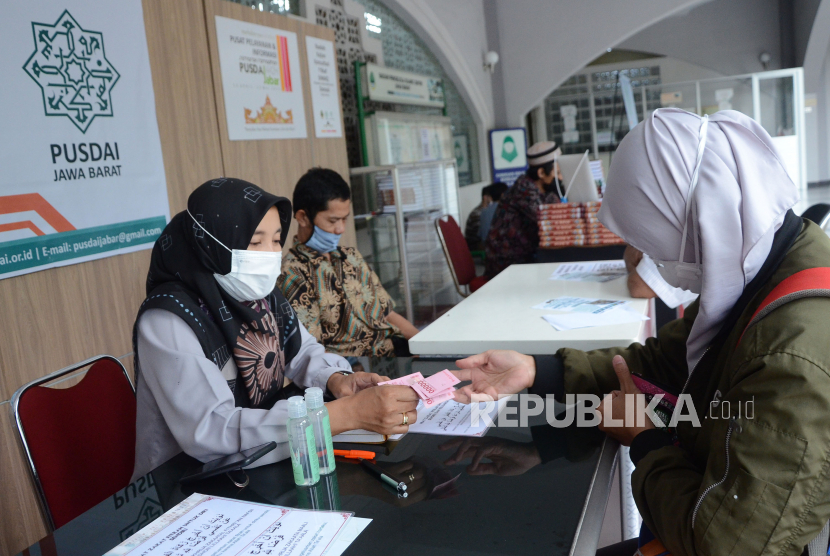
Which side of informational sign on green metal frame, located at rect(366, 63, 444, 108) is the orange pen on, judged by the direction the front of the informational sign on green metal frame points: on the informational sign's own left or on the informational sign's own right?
on the informational sign's own right

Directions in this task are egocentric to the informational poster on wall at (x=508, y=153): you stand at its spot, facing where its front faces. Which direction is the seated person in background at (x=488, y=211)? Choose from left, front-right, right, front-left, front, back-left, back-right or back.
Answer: front

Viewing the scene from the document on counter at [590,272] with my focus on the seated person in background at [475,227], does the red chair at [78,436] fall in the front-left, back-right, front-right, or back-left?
back-left

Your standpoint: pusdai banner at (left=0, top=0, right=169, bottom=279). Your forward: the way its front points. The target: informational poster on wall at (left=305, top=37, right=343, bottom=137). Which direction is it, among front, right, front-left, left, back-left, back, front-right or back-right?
left

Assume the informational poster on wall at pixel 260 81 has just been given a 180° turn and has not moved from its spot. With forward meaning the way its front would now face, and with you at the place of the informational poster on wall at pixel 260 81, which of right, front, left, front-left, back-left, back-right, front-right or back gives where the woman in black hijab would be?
back-left

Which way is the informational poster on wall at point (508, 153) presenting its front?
toward the camera

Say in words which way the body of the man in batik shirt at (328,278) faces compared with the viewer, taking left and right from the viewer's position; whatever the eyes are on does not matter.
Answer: facing the viewer and to the right of the viewer

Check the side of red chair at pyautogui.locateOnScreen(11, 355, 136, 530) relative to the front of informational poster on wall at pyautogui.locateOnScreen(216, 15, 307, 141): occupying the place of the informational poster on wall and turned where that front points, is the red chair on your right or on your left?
on your right

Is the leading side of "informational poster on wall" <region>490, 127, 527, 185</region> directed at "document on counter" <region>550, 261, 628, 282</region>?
yes

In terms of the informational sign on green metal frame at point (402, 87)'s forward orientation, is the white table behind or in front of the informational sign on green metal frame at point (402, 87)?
in front

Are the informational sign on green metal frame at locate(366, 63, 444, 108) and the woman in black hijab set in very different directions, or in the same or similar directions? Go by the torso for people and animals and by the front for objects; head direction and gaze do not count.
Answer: same or similar directions

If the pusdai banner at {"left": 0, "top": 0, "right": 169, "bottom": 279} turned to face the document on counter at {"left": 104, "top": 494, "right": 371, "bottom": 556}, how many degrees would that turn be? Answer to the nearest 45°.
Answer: approximately 45° to its right

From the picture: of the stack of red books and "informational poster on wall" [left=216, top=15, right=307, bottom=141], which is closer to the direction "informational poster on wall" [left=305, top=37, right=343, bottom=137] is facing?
the stack of red books

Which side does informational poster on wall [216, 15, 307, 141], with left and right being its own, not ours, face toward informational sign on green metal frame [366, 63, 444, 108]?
left
